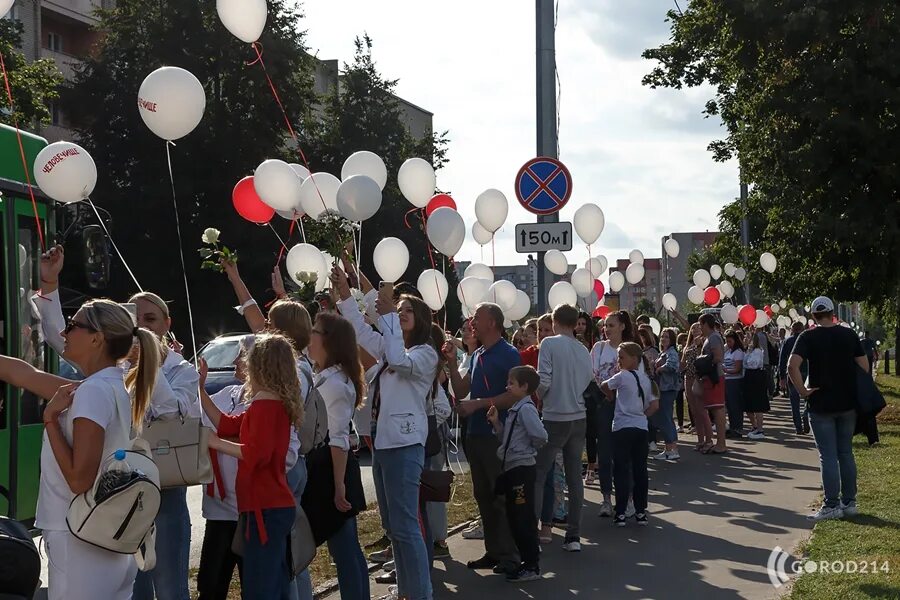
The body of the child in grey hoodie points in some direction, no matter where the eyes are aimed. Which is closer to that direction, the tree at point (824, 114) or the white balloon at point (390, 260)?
the white balloon

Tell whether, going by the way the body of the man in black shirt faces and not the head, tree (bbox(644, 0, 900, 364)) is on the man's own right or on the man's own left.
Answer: on the man's own right

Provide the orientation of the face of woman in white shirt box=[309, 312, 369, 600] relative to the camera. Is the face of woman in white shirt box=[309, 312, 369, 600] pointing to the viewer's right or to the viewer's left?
to the viewer's left

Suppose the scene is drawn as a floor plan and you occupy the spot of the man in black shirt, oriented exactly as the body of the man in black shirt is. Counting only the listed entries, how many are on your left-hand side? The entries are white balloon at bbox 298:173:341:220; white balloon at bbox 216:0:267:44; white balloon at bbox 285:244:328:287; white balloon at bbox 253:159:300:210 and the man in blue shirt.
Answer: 5

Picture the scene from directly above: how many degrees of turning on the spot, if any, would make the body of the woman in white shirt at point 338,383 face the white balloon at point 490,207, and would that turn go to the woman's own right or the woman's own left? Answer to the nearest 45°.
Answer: approximately 90° to the woman's own right

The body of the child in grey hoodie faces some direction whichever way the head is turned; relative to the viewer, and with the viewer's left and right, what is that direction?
facing to the left of the viewer

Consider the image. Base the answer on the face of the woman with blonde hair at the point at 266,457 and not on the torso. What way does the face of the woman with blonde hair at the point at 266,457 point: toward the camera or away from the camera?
away from the camera

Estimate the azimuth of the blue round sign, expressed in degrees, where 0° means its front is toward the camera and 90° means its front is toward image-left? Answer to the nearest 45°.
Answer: approximately 0°

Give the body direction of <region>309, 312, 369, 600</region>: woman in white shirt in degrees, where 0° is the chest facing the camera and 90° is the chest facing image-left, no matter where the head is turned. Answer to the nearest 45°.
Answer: approximately 90°

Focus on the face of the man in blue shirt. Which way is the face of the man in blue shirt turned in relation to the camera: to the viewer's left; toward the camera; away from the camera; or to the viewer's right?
to the viewer's left

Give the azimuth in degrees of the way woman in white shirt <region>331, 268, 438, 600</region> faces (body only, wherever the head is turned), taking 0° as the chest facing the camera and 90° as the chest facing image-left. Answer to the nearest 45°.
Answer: approximately 45°

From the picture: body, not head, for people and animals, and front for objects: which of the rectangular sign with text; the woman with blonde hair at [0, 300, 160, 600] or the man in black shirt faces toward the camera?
the rectangular sign with text

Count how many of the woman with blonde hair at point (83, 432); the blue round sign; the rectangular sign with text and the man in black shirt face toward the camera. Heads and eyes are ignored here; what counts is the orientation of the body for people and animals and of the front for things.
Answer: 2
